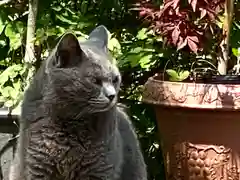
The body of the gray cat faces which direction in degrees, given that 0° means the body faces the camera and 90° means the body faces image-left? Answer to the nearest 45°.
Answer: approximately 0°

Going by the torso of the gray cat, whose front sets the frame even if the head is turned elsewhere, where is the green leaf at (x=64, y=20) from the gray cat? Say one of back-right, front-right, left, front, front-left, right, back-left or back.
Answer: back

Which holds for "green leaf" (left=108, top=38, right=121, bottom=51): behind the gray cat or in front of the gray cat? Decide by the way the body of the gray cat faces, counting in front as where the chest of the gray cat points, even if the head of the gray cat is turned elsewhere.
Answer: behind

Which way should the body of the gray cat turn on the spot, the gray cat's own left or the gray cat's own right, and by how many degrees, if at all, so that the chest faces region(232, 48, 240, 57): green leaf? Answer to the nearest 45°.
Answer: approximately 135° to the gray cat's own left

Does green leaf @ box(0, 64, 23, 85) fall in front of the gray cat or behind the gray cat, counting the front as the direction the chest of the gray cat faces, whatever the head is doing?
behind

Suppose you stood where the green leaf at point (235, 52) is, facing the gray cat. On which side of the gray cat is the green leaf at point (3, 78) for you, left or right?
right

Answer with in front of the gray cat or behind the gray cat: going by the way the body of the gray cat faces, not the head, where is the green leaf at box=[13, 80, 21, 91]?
behind

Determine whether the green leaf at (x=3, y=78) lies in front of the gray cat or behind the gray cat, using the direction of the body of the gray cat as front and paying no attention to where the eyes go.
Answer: behind

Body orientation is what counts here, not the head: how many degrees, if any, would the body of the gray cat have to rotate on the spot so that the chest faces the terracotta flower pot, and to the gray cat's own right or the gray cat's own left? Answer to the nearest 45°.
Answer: approximately 135° to the gray cat's own left
